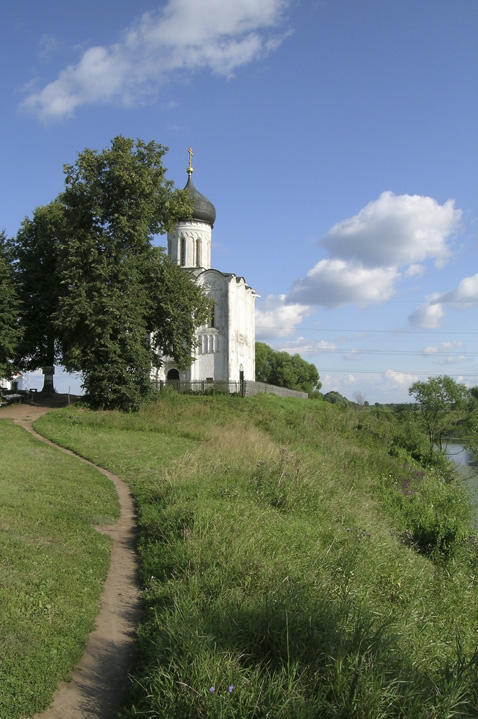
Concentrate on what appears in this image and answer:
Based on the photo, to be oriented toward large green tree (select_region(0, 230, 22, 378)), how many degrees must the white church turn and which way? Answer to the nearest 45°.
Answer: approximately 45° to its right

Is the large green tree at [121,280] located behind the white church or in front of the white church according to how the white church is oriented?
in front

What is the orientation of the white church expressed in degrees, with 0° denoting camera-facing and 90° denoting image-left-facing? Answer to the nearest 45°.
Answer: approximately 0°

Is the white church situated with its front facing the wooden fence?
yes

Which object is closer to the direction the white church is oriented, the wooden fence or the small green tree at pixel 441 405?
the wooden fence

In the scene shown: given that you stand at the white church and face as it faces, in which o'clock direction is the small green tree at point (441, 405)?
The small green tree is roughly at 9 o'clock from the white church.
